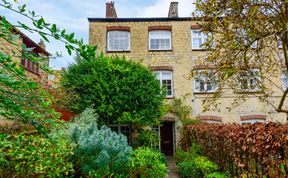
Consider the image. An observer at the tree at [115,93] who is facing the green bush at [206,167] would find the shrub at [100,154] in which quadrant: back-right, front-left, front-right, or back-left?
front-right

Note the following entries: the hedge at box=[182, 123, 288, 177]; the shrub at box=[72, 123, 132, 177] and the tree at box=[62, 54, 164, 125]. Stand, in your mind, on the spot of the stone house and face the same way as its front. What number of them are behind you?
0

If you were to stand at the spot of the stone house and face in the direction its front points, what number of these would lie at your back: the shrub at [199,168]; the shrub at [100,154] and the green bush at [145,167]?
0

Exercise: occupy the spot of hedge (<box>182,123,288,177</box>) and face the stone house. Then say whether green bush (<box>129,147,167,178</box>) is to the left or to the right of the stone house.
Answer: left

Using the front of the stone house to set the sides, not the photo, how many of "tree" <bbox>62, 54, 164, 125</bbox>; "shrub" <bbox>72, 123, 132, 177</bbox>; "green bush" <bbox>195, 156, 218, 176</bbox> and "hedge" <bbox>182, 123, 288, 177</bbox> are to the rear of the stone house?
0

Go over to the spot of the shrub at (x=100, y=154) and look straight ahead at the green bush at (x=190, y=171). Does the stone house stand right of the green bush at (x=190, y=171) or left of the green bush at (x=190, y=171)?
left

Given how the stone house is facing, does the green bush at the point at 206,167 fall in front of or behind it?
in front

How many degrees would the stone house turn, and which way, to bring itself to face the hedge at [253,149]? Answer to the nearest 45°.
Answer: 0° — it already faces it

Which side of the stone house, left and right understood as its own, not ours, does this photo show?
front

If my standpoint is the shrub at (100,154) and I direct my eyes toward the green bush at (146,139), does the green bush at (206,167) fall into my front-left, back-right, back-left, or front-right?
front-right

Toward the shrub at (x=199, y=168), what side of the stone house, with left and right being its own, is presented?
front

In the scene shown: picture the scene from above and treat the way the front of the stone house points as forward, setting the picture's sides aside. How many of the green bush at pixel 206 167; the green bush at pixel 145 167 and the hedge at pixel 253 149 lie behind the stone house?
0

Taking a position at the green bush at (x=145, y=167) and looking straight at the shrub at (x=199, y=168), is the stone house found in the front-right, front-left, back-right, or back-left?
front-left

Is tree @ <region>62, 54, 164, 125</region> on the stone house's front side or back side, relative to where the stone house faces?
on the front side

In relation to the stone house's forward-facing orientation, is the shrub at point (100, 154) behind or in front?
in front
